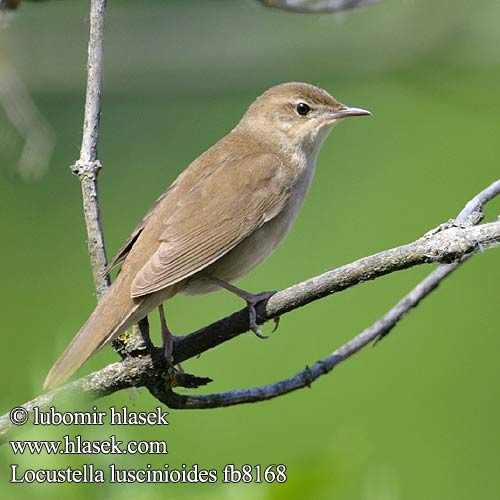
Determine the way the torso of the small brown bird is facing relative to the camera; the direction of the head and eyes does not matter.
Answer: to the viewer's right
